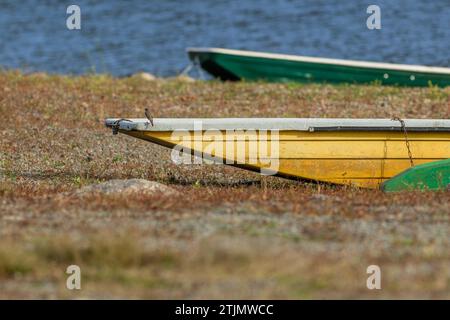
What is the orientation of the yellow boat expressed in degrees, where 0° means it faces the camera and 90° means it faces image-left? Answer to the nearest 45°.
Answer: approximately 90°

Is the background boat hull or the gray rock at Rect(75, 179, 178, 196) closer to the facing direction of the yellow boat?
the gray rock

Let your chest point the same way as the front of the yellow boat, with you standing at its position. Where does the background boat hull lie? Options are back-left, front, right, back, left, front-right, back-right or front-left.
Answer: right

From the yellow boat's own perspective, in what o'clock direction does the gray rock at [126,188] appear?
The gray rock is roughly at 11 o'clock from the yellow boat.
